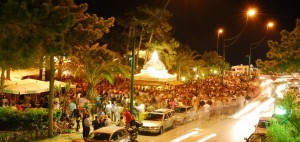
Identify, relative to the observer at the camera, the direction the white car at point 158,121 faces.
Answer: facing the viewer and to the left of the viewer

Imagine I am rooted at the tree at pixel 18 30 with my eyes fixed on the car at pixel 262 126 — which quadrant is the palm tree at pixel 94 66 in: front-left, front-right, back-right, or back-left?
front-left

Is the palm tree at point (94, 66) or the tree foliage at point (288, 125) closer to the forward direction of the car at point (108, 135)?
the tree foliage

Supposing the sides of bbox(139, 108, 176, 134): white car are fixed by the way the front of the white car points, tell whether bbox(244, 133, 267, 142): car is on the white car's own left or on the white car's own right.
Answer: on the white car's own left

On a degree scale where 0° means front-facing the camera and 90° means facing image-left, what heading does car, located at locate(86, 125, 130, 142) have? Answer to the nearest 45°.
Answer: approximately 45°

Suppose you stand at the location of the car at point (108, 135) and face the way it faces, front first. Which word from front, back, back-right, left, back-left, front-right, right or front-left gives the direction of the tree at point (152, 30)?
back-right

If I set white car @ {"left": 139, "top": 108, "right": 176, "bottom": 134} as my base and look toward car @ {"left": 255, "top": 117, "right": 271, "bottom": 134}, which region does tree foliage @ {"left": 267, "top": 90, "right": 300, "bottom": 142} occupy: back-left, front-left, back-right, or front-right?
front-right

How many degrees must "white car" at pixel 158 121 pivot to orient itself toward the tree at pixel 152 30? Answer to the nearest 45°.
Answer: approximately 135° to its right

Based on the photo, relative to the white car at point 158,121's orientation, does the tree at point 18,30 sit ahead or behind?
ahead

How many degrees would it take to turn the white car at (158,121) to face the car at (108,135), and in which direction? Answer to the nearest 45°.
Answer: approximately 45° to its left

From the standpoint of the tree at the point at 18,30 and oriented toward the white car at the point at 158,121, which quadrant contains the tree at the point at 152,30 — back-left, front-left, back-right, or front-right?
front-left

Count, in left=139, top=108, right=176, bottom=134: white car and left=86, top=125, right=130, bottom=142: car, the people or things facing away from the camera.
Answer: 0

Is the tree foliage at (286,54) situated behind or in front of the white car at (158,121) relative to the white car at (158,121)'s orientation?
behind

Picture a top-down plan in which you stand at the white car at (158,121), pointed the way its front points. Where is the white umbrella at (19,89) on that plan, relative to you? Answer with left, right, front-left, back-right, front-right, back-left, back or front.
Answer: front-right
